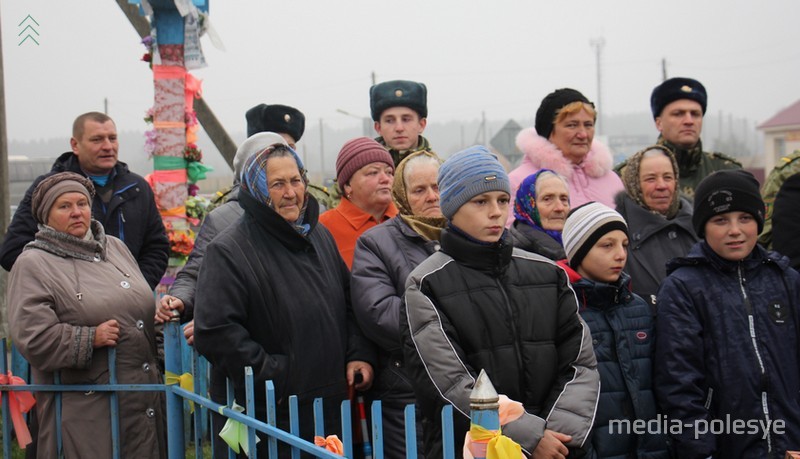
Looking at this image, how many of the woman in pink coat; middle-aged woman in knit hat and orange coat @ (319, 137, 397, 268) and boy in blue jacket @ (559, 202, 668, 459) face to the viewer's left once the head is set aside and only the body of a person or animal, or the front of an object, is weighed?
0

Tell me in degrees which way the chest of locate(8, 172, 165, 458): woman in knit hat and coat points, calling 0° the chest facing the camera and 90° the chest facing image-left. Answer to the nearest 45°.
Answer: approximately 315°

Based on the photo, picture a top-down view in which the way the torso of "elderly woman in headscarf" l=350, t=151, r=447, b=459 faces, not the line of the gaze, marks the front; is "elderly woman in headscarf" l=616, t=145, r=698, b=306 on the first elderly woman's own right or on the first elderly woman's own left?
on the first elderly woman's own left

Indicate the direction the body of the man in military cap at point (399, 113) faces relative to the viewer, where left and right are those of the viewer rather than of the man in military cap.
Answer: facing the viewer

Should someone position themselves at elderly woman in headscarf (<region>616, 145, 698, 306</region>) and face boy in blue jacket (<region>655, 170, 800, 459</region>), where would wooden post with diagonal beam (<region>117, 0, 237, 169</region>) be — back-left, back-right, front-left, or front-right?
back-right

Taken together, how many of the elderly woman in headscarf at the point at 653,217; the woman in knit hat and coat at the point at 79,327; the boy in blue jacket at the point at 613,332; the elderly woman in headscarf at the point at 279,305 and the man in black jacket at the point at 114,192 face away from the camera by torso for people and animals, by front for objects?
0

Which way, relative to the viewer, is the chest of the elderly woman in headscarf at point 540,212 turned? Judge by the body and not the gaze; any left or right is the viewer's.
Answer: facing the viewer and to the right of the viewer

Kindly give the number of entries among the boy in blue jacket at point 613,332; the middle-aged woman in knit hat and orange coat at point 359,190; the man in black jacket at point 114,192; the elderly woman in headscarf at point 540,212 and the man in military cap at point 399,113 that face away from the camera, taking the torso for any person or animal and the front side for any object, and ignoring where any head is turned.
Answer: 0

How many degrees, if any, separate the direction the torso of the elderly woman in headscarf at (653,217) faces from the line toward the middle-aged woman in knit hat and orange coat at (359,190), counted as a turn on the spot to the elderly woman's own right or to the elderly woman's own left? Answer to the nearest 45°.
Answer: approximately 135° to the elderly woman's own right

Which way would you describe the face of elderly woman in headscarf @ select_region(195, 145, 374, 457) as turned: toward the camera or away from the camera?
toward the camera

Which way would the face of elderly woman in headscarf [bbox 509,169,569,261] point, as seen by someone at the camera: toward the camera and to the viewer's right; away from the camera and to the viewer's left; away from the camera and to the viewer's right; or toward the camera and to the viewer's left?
toward the camera and to the viewer's right

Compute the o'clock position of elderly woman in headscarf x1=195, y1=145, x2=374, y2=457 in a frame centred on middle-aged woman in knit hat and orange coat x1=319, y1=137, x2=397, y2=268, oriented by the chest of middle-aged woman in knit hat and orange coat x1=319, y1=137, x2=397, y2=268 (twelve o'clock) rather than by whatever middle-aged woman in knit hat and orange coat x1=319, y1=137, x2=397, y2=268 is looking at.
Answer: elderly woman in headscarf x1=195, y1=145, x2=374, y2=457 is roughly at 2 o'clock from middle-aged woman in knit hat and orange coat x1=319, y1=137, x2=397, y2=268.
